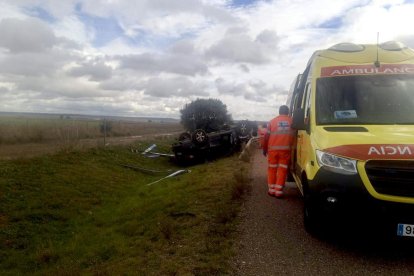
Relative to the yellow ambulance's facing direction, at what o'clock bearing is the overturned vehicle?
The overturned vehicle is roughly at 5 o'clock from the yellow ambulance.

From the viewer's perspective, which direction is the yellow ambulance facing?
toward the camera
